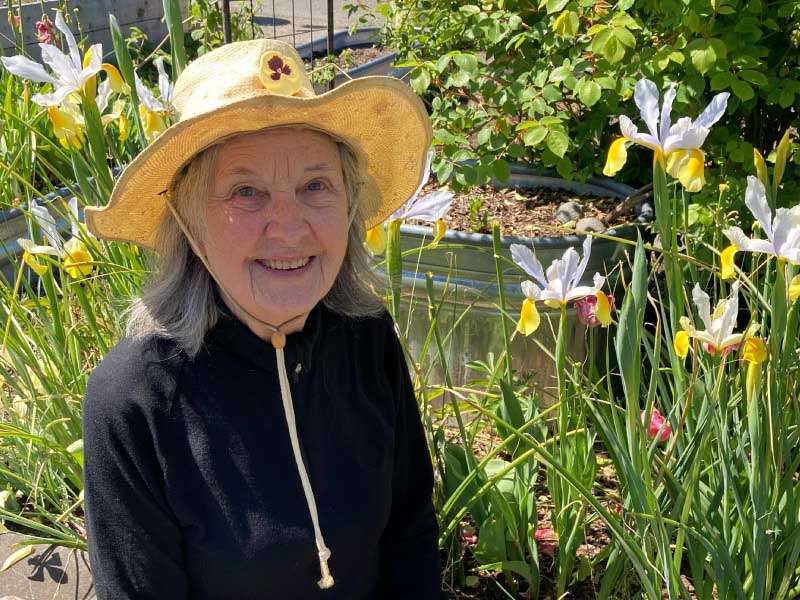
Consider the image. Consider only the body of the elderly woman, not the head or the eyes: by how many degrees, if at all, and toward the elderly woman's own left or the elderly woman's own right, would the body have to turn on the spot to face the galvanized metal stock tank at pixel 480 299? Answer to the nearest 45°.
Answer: approximately 90° to the elderly woman's own left

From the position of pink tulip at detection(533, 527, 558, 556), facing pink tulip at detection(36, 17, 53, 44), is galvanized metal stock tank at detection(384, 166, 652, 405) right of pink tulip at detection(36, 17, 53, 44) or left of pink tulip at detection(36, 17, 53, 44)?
right

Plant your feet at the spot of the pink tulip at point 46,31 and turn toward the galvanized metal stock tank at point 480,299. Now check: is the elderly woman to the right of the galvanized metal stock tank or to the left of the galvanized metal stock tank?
right

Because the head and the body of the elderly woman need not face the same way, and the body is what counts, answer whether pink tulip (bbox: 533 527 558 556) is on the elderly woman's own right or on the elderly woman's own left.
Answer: on the elderly woman's own left

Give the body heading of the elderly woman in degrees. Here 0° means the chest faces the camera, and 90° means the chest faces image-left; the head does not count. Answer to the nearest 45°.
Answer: approximately 315°

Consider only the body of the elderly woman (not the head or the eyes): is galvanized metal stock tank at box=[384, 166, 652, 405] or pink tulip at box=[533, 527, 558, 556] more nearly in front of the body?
the pink tulip
